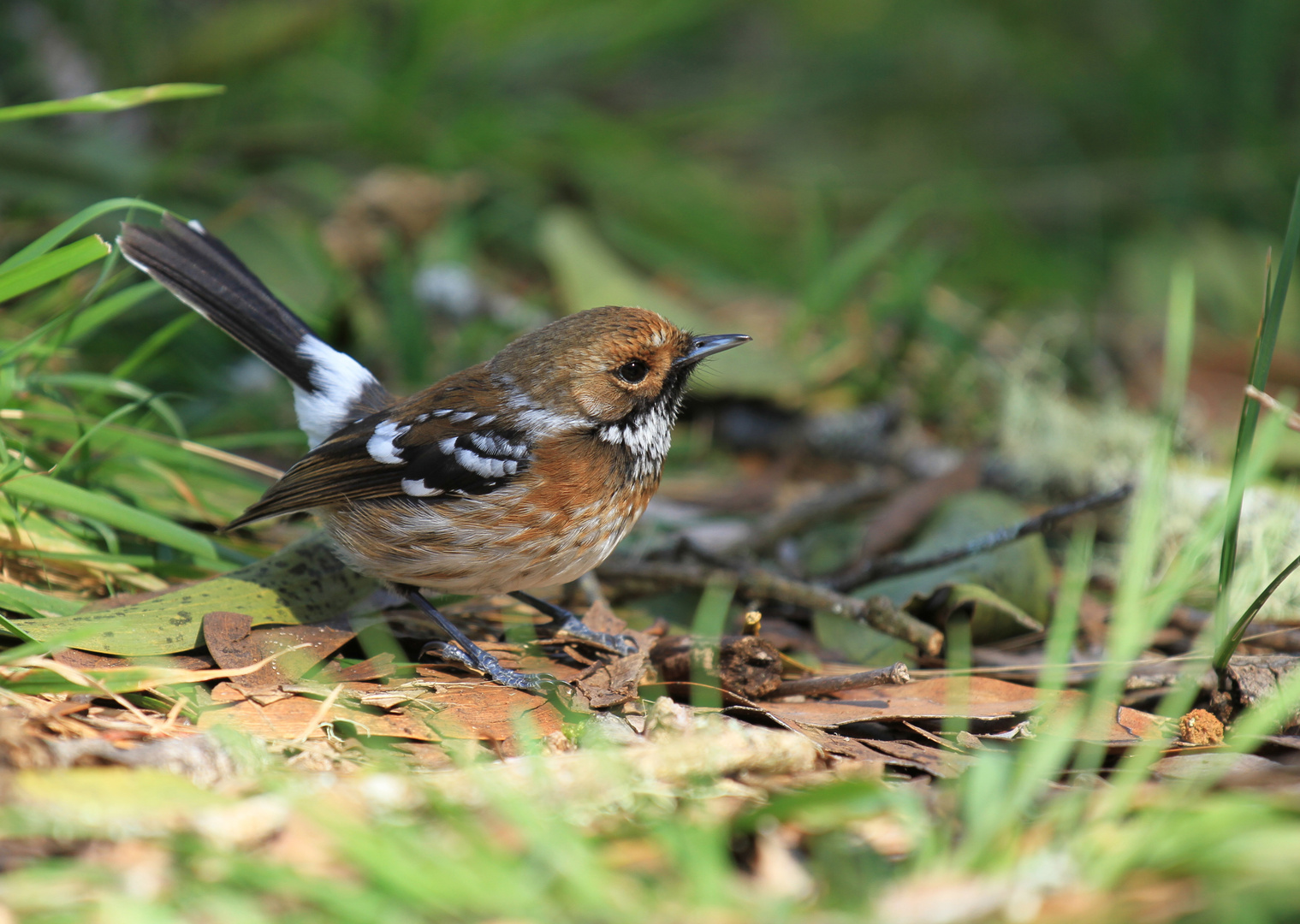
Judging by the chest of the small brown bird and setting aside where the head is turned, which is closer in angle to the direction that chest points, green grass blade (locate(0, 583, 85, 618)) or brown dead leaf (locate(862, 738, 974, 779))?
the brown dead leaf

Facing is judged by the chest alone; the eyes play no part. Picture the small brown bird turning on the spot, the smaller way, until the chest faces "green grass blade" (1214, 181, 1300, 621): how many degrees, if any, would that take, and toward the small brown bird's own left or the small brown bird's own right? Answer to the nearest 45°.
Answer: approximately 45° to the small brown bird's own right

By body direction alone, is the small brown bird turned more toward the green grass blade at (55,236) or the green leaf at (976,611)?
the green leaf

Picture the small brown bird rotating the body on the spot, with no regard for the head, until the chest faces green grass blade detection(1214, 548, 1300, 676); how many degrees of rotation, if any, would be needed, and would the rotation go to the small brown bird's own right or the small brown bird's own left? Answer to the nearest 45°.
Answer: approximately 45° to the small brown bird's own right

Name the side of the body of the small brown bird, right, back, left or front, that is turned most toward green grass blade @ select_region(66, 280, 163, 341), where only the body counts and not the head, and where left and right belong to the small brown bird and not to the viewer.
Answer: back

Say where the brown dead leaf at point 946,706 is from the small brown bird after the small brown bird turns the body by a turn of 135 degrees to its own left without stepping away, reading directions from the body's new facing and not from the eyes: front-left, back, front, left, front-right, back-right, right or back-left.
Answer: back

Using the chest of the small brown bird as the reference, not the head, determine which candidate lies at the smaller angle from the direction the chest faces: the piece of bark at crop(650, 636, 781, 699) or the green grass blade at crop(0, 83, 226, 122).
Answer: the piece of bark

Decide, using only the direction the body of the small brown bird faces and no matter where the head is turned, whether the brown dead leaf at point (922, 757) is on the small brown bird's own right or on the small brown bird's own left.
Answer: on the small brown bird's own right

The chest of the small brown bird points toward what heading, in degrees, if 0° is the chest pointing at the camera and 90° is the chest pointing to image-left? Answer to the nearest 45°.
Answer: approximately 270°

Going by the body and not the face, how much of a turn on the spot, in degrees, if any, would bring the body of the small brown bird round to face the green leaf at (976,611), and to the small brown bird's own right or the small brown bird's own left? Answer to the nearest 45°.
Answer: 0° — it already faces it

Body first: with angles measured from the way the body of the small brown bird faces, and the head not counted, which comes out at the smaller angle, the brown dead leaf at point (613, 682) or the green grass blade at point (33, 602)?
the brown dead leaf

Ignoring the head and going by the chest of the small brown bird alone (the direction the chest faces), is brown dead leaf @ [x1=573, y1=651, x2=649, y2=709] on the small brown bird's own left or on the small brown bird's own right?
on the small brown bird's own right
